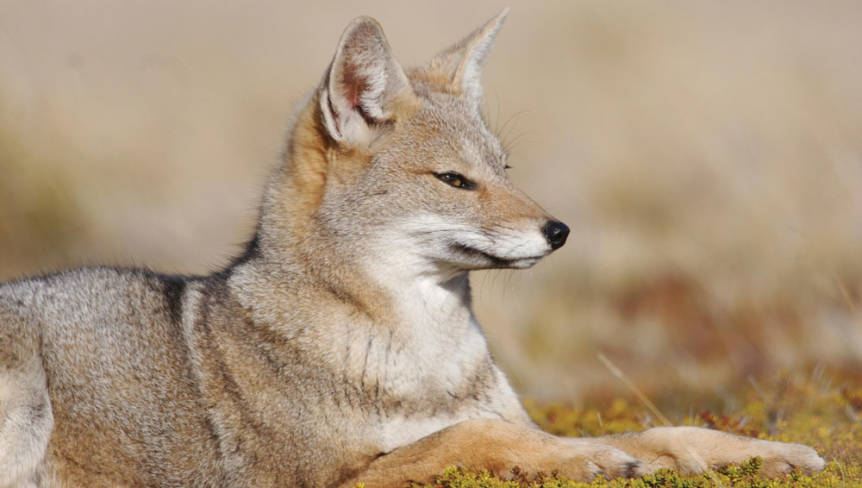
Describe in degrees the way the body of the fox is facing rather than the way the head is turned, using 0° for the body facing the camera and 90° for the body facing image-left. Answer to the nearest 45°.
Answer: approximately 270°
